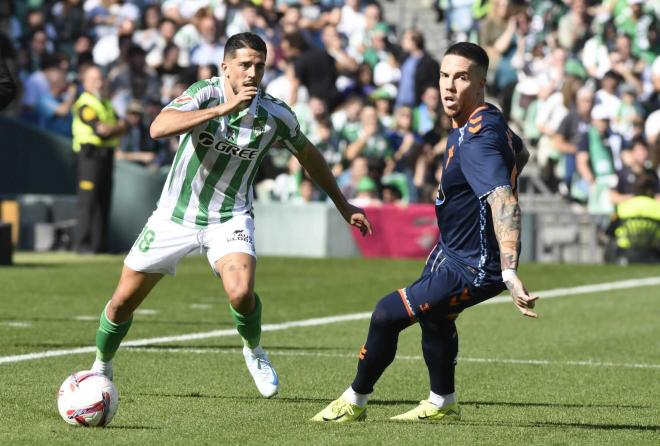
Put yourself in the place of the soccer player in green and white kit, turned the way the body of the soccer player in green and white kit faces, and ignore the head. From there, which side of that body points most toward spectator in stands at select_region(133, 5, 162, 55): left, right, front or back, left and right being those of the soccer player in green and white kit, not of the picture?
back

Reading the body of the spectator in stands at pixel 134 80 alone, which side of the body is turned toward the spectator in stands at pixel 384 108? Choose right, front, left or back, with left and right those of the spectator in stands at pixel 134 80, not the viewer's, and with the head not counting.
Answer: left

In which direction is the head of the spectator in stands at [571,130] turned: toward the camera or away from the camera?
toward the camera

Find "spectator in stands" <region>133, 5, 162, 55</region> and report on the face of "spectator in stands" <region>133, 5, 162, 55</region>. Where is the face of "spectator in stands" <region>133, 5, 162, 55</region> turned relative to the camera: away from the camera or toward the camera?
toward the camera

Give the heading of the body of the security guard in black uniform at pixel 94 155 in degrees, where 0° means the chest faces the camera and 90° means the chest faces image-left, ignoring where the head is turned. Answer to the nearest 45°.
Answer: approximately 315°

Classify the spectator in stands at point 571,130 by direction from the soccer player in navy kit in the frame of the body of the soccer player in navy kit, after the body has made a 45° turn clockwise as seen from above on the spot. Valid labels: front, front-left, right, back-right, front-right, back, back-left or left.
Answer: front-right

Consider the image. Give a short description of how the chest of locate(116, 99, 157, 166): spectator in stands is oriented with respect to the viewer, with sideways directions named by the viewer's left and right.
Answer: facing the viewer

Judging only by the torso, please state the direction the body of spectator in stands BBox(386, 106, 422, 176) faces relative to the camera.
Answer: toward the camera

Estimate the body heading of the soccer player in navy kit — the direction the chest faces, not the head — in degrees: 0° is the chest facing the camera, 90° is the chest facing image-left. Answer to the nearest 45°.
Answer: approximately 90°

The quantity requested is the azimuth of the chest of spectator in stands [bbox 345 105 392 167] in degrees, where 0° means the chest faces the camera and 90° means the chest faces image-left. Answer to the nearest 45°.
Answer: approximately 0°
